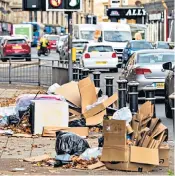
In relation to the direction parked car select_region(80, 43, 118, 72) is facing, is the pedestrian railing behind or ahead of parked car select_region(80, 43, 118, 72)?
behind

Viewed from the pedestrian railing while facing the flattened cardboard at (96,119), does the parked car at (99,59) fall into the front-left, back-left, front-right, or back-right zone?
back-left

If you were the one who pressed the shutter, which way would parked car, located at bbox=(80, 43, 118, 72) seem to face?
facing away from the viewer

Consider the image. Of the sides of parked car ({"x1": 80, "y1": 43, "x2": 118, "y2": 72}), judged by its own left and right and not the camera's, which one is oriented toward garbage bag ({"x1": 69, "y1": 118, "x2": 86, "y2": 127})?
back

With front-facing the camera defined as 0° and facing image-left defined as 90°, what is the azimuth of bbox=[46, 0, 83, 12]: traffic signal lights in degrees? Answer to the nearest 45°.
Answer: approximately 0°

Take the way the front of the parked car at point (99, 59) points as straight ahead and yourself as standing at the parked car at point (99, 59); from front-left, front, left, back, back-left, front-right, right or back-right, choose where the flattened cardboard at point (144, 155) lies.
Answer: back

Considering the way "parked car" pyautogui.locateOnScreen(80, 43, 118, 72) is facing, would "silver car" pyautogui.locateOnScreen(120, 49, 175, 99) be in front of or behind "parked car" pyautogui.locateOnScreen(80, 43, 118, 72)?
behind

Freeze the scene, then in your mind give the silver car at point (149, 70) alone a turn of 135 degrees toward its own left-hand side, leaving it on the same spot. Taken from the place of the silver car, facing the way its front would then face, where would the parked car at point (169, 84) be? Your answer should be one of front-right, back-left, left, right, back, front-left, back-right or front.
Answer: front-left
